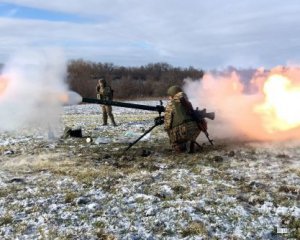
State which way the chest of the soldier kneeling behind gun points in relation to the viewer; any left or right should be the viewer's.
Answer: facing away from the viewer and to the left of the viewer

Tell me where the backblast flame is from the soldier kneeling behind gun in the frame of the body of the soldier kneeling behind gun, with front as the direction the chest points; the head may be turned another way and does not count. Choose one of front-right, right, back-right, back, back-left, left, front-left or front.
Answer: right
